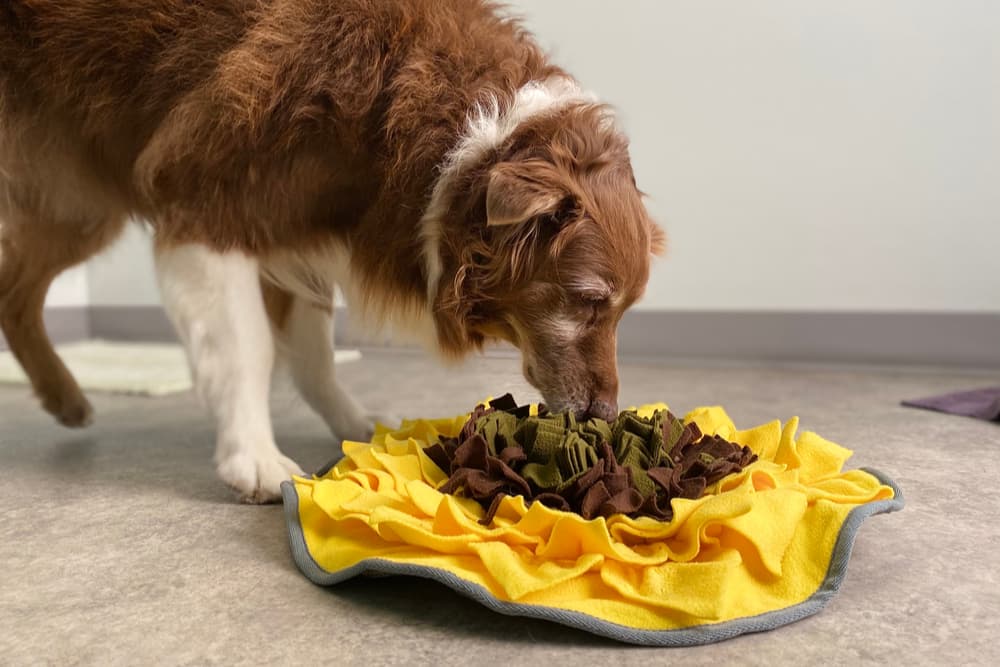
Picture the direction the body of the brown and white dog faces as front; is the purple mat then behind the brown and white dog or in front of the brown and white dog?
in front

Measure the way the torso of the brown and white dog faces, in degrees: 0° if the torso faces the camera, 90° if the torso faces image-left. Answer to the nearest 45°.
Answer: approximately 270°

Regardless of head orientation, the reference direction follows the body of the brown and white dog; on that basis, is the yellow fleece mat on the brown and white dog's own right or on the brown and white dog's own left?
on the brown and white dog's own right
